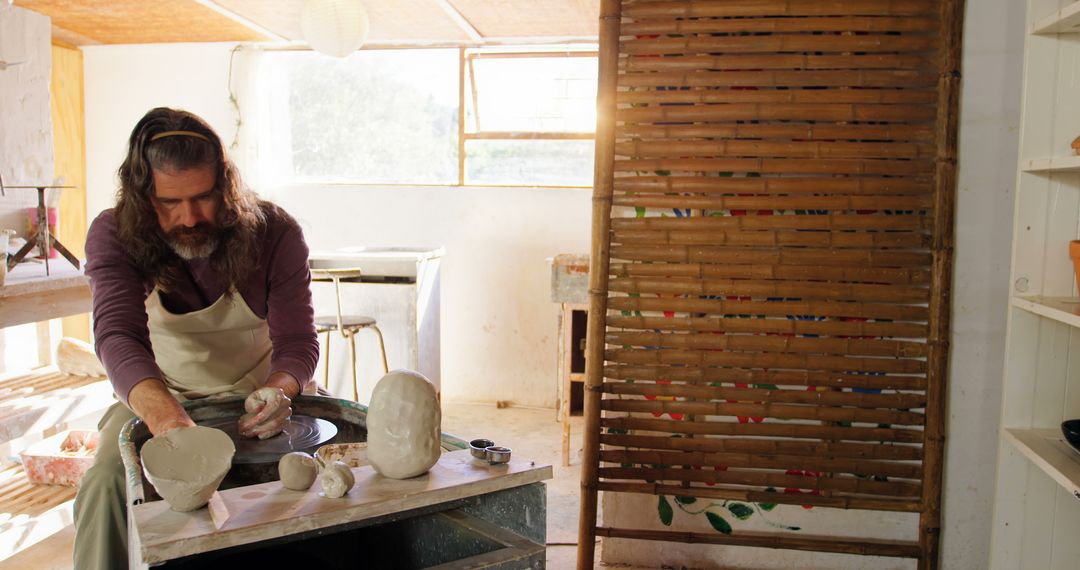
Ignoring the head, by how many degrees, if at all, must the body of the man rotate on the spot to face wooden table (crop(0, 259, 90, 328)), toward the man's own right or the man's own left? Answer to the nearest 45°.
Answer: approximately 180°

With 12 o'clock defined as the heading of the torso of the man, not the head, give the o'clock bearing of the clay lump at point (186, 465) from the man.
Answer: The clay lump is roughly at 12 o'clock from the man.

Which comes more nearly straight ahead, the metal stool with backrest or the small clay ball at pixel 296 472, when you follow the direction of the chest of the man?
the small clay ball

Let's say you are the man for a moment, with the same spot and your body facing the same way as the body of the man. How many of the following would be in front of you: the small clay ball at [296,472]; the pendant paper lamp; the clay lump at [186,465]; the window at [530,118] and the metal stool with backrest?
2

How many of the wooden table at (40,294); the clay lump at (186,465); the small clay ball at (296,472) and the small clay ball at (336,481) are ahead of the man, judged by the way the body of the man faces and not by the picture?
3

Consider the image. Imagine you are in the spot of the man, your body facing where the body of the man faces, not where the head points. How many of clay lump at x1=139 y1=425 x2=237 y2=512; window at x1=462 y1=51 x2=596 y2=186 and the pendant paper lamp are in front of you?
1

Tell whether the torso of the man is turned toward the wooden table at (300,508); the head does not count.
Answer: yes

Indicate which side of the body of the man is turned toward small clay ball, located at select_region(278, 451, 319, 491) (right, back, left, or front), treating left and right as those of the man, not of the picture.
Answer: front

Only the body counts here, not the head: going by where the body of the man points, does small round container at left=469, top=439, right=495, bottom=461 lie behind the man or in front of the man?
in front

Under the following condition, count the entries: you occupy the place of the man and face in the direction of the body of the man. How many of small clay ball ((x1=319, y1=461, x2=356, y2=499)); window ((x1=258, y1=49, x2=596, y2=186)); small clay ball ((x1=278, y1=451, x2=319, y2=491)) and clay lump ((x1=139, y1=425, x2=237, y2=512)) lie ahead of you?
3

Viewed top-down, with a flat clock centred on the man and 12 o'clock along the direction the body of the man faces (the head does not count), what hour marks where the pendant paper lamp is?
The pendant paper lamp is roughly at 7 o'clock from the man.

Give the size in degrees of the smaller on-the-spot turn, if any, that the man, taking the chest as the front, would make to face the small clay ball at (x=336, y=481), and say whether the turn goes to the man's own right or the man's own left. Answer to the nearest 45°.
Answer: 0° — they already face it

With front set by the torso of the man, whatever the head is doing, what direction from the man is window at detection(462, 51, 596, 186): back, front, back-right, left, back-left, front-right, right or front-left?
back-left

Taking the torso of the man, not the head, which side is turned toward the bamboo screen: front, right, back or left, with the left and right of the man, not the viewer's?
left

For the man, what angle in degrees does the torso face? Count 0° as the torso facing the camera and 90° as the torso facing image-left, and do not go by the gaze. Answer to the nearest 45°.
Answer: approximately 0°
